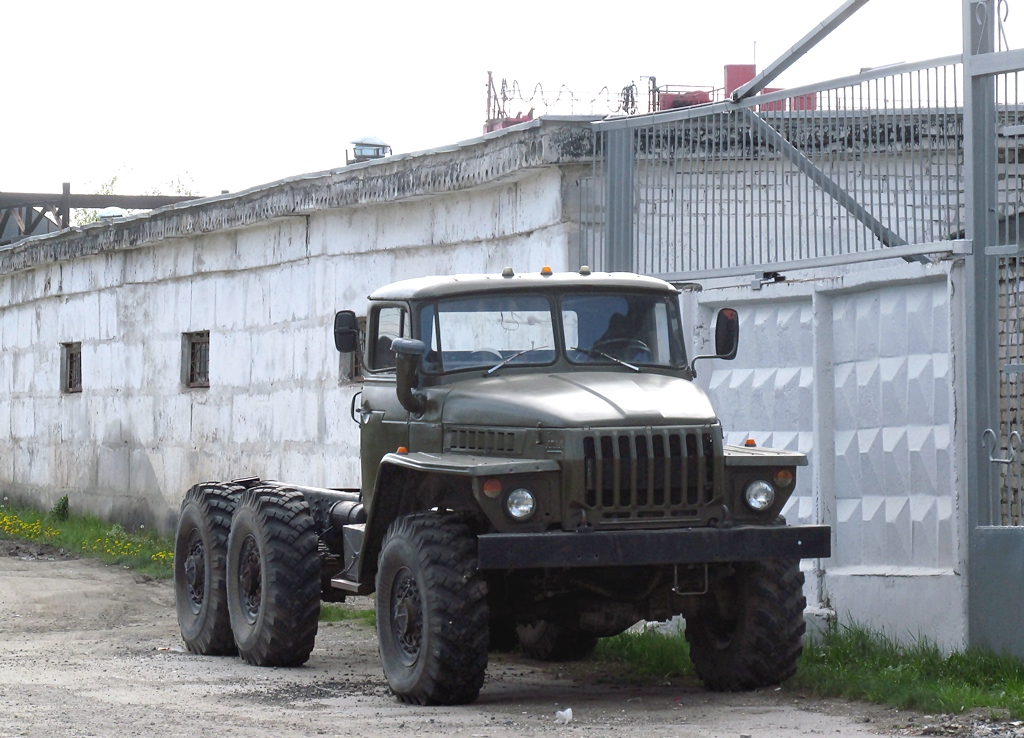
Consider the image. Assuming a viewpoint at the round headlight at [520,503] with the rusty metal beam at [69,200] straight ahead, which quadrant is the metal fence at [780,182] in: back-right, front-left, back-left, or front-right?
front-right

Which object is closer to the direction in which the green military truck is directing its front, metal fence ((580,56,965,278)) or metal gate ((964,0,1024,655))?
the metal gate

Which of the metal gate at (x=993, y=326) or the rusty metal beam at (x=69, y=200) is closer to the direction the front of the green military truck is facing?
the metal gate

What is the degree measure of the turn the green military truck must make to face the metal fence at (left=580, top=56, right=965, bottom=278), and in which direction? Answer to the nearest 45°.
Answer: approximately 90° to its left

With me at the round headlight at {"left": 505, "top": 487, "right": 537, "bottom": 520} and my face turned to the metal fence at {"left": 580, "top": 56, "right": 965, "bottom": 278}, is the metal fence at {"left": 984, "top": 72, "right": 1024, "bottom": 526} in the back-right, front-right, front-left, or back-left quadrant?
front-right

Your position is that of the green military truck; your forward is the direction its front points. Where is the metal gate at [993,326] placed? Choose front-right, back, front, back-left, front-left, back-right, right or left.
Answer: front-left

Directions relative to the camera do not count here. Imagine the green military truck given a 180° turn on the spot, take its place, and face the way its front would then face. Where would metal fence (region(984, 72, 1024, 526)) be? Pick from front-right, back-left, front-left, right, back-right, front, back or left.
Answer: back-right

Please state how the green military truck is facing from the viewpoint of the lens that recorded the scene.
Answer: facing the viewer and to the right of the viewer
